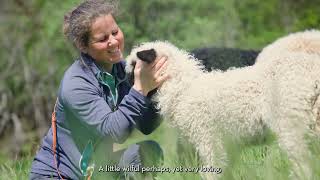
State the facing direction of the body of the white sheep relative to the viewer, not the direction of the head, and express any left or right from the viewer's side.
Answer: facing to the left of the viewer

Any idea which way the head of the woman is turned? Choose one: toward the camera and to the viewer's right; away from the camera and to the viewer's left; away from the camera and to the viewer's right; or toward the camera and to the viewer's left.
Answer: toward the camera and to the viewer's right

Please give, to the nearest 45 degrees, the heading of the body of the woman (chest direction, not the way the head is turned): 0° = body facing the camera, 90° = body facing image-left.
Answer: approximately 315°

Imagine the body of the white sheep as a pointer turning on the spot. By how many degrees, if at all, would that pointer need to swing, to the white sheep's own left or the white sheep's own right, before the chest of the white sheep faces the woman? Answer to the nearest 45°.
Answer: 0° — it already faces them

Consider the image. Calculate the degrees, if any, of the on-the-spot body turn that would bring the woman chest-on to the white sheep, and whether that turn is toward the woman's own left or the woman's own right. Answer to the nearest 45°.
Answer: approximately 45° to the woman's own left

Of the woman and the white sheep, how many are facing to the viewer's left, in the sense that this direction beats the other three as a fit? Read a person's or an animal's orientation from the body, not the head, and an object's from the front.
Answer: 1
